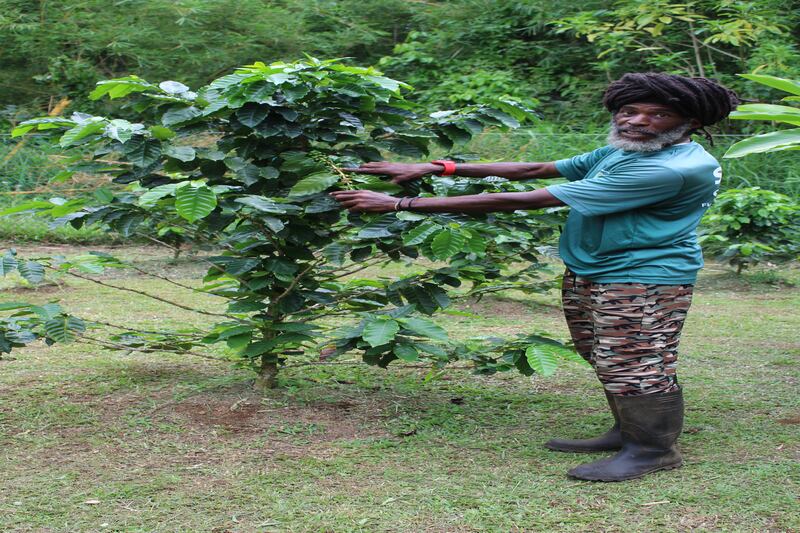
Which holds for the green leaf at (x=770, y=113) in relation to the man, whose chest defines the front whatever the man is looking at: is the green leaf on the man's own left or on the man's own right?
on the man's own right

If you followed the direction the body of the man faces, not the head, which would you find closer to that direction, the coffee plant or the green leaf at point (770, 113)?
the coffee plant

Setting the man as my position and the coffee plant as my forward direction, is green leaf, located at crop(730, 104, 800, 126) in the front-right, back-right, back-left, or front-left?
back-right

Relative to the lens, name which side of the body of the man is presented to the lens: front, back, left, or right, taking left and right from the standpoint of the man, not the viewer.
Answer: left

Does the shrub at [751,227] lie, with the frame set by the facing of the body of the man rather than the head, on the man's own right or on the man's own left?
on the man's own right

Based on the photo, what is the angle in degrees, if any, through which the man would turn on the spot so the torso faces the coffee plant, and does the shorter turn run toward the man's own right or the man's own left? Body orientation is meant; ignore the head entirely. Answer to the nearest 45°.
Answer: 0° — they already face it

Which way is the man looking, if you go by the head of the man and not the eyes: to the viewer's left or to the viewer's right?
to the viewer's left
